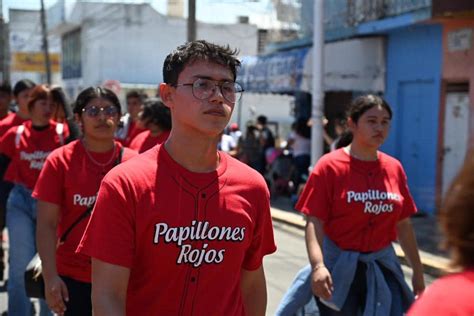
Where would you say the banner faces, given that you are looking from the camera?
facing the viewer and to the left of the viewer

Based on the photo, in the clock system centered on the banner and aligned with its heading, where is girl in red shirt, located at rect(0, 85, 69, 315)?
The girl in red shirt is roughly at 11 o'clock from the banner.

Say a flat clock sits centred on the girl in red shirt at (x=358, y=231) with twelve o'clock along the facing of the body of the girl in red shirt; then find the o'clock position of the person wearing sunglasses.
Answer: The person wearing sunglasses is roughly at 4 o'clock from the girl in red shirt.

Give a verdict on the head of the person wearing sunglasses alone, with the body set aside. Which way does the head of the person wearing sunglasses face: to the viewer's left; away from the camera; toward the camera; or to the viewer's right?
toward the camera

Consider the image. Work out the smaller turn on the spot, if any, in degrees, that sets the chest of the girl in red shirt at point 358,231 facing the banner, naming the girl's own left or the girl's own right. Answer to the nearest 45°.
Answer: approximately 135° to the girl's own left

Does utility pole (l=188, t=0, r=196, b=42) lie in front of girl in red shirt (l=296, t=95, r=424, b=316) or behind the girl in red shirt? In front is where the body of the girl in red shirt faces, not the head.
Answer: behind

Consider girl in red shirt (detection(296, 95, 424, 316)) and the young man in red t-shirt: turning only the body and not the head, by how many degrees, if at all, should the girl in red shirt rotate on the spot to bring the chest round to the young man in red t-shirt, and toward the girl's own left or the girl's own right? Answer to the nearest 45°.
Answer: approximately 45° to the girl's own right

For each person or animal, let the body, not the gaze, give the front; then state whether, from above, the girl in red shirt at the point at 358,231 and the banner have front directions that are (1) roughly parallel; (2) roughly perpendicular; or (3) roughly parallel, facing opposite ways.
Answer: roughly perpendicular

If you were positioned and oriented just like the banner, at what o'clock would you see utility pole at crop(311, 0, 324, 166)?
The utility pole is roughly at 10 o'clock from the banner.

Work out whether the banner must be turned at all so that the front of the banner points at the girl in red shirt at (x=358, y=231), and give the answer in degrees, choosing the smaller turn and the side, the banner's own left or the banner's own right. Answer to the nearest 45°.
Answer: approximately 45° to the banner's own left

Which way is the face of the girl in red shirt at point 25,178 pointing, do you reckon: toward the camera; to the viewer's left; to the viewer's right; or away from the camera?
toward the camera

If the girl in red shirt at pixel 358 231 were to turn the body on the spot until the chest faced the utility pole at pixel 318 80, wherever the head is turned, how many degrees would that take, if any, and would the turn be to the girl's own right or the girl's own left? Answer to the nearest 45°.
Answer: approximately 135° to the girl's own left

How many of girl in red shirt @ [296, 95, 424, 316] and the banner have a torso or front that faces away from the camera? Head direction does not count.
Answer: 0

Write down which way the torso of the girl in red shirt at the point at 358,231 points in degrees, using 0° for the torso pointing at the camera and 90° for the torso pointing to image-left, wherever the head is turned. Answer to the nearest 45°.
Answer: approximately 315°

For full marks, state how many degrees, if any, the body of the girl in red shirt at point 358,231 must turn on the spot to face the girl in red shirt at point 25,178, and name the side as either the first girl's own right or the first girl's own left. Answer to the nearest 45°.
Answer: approximately 135° to the first girl's own right
